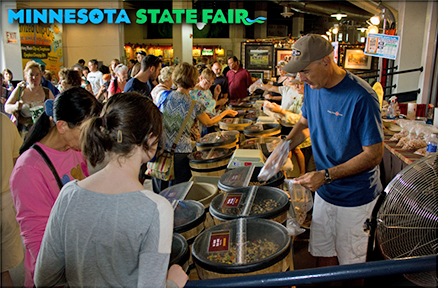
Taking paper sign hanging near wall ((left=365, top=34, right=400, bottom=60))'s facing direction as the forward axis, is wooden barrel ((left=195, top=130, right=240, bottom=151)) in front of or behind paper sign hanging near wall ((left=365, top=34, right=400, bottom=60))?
in front

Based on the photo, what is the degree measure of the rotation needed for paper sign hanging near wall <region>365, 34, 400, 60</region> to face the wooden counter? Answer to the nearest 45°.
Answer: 0° — it already faces it

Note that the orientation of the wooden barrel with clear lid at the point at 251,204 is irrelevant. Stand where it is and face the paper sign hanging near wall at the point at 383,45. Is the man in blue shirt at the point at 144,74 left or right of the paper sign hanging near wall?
left

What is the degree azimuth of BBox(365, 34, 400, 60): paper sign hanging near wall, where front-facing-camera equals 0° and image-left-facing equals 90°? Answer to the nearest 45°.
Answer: approximately 0°

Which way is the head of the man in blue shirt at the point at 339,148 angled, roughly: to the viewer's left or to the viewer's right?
to the viewer's left

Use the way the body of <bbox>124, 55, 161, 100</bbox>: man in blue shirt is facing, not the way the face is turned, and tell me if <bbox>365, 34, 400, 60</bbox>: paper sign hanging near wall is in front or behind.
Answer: in front

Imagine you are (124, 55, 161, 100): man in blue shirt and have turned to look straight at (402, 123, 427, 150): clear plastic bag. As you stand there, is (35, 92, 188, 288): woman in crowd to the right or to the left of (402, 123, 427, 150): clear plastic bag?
right
